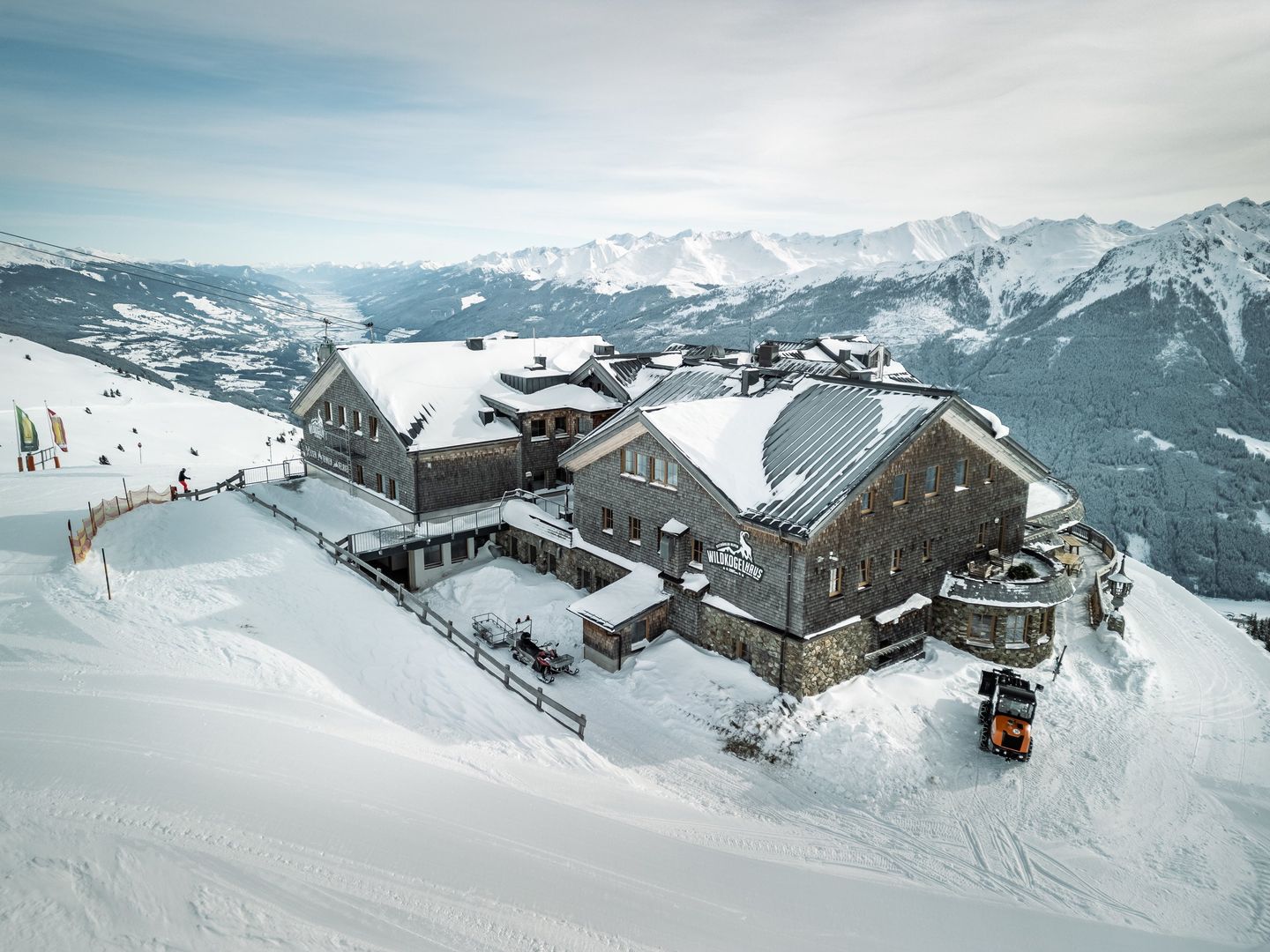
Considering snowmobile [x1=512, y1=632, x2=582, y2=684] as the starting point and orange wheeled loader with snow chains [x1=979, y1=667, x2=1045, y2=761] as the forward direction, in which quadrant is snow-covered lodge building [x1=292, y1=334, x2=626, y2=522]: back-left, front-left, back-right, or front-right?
back-left

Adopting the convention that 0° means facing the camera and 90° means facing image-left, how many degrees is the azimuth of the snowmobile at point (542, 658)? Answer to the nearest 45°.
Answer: approximately 315°

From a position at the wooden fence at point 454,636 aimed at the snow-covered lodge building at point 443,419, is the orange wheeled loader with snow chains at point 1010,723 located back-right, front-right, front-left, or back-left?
back-right

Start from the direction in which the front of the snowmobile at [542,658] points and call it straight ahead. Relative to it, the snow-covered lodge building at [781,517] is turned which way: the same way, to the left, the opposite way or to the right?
to the right
